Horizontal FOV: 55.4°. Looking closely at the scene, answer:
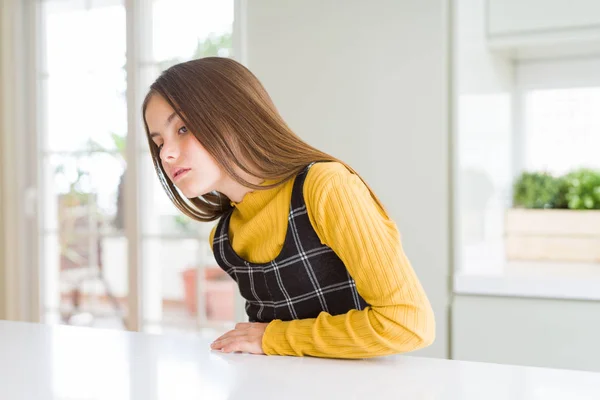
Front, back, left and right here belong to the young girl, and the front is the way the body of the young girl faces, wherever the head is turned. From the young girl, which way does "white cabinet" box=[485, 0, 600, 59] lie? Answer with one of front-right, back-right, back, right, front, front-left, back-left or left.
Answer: back

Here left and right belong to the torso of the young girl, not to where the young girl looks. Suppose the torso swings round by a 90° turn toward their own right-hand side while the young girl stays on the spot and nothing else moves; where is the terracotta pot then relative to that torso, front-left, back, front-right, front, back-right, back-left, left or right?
front-right

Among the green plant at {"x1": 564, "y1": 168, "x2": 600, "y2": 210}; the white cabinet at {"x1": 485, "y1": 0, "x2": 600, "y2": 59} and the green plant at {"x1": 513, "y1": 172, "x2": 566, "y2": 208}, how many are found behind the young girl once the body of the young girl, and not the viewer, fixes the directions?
3

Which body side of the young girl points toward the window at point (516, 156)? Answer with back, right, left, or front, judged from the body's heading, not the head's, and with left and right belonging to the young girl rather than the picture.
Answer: back

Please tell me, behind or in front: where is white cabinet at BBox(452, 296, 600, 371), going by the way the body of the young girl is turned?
behind

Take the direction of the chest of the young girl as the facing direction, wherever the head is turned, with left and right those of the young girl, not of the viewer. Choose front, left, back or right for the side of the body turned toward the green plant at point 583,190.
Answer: back

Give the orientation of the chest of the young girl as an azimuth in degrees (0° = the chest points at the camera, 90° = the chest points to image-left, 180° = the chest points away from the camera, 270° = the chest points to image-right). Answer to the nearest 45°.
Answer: approximately 45°
